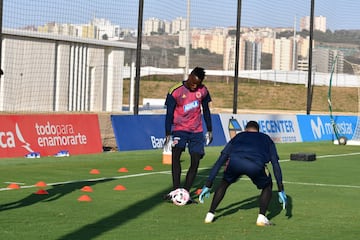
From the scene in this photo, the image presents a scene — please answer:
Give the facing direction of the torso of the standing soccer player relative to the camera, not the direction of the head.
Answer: toward the camera

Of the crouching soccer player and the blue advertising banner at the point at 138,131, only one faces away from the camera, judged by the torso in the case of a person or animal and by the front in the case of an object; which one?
the crouching soccer player

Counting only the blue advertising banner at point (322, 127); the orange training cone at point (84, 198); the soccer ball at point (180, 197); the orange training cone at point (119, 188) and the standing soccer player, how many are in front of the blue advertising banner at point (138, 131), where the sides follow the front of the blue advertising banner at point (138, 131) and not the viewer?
4

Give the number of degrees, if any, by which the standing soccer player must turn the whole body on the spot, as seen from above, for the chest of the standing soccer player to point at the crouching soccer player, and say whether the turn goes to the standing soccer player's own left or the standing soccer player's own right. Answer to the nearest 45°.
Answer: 0° — they already face them

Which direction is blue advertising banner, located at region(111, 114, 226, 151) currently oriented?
toward the camera

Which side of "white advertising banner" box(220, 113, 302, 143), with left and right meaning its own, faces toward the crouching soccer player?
front

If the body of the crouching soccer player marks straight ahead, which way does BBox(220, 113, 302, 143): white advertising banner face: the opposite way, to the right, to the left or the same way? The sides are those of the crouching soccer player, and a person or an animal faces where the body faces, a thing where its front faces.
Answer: the opposite way

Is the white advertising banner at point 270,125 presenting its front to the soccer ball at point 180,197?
yes

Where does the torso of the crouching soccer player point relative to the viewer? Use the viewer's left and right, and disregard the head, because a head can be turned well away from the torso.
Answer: facing away from the viewer

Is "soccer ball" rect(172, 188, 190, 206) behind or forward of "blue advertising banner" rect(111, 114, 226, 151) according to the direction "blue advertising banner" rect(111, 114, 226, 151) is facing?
forward

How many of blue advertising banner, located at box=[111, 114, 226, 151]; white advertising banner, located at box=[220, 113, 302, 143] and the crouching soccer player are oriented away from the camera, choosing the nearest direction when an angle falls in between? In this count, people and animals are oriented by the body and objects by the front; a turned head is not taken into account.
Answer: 1

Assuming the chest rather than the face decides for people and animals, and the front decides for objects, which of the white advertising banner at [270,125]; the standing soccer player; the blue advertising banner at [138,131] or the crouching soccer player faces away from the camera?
the crouching soccer player

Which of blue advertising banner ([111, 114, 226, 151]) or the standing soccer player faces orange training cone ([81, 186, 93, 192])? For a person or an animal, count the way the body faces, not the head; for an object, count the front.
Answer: the blue advertising banner

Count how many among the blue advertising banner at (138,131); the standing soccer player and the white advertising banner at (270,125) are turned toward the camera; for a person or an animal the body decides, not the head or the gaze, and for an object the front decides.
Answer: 3
